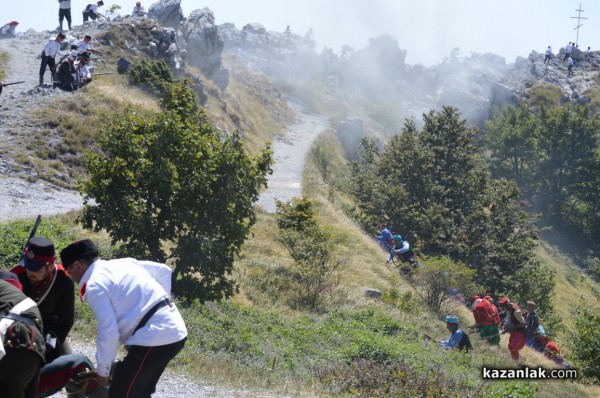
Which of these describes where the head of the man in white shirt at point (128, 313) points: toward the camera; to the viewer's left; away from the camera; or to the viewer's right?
to the viewer's left

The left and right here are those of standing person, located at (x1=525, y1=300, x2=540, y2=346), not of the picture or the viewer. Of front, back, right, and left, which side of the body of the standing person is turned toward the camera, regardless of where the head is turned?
left

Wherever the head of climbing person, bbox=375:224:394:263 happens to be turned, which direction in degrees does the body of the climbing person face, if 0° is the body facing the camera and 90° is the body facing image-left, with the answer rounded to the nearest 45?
approximately 90°

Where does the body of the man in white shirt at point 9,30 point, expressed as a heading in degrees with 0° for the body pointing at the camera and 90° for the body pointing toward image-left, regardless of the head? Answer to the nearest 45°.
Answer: approximately 270°

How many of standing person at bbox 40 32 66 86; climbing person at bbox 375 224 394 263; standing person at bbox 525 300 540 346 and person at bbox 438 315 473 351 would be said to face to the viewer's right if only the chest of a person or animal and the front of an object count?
1

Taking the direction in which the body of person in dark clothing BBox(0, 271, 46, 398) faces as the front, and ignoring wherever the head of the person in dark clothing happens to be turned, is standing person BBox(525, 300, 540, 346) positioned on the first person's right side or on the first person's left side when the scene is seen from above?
on the first person's right side

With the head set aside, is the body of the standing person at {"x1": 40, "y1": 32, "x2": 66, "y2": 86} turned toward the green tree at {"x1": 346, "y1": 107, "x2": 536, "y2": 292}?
yes

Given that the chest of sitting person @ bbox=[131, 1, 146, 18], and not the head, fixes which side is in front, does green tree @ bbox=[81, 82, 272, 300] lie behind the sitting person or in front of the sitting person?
in front

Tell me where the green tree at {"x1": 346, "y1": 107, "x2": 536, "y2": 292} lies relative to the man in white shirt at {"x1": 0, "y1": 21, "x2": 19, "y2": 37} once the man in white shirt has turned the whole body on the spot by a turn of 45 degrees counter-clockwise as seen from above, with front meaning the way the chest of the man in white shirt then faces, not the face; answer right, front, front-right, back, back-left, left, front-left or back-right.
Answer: right

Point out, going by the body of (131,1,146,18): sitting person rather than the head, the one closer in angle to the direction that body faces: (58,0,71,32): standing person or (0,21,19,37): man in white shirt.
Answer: the standing person

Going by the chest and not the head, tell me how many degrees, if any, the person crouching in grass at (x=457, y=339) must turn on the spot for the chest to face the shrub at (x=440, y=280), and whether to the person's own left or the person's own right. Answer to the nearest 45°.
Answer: approximately 90° to the person's own right
